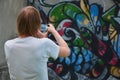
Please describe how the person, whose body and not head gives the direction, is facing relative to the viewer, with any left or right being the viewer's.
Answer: facing away from the viewer and to the right of the viewer

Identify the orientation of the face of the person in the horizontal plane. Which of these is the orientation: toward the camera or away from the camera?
away from the camera
